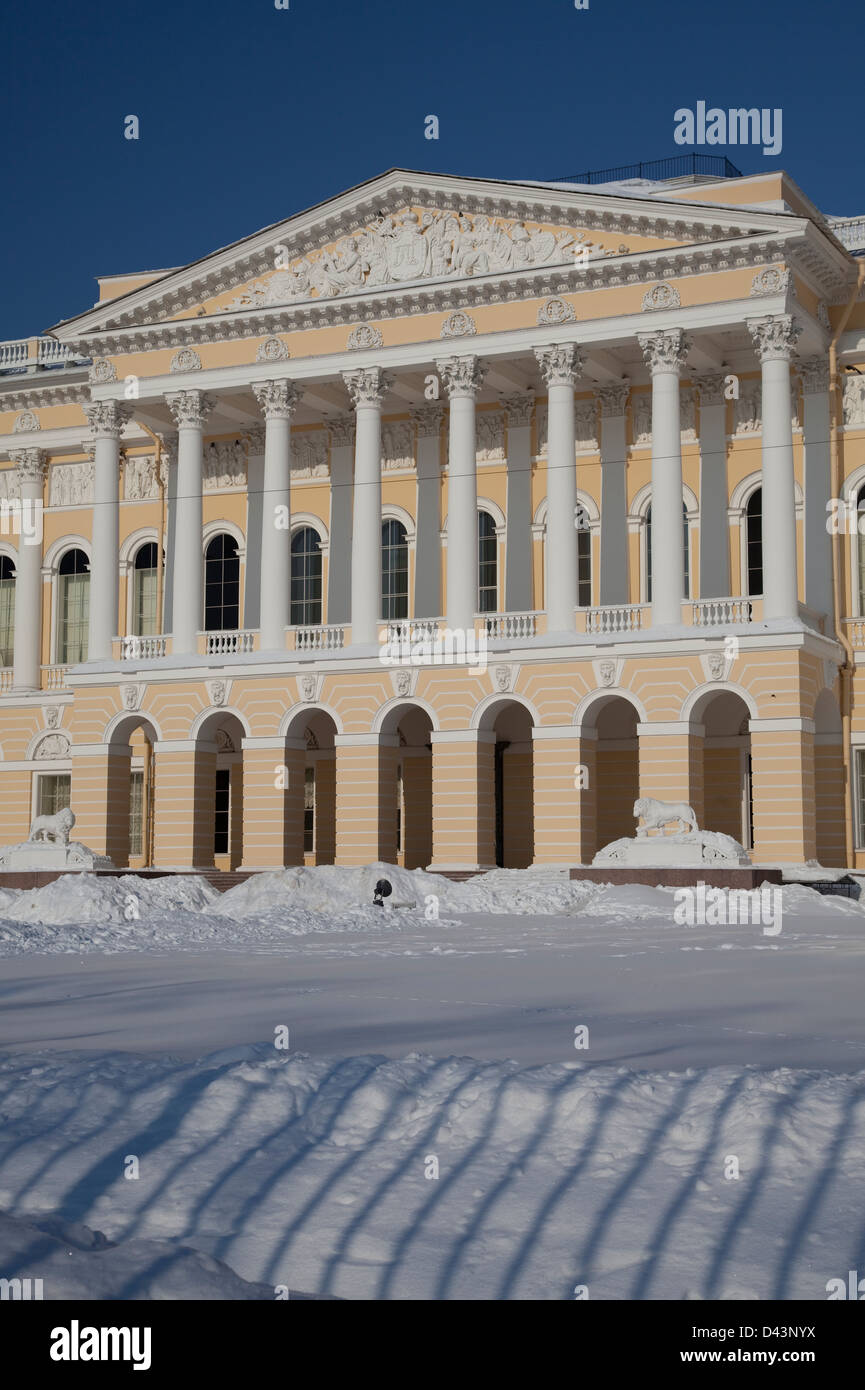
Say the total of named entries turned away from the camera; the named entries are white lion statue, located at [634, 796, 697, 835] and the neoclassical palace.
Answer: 0

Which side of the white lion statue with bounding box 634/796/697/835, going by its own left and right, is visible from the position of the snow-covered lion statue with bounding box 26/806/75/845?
front

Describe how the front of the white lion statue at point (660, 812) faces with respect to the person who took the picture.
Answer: facing to the left of the viewer

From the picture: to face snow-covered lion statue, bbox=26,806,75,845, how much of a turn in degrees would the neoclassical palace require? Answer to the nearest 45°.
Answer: approximately 45° to its right

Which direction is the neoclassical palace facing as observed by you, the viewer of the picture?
facing the viewer and to the left of the viewer
